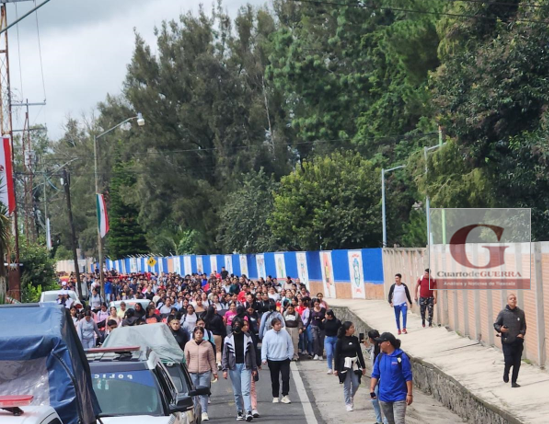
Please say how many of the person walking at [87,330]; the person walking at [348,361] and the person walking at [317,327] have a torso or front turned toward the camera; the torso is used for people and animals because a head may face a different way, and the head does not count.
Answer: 3

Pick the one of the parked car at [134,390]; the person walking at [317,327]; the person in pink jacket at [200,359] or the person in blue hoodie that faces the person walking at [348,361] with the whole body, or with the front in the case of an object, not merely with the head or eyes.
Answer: the person walking at [317,327]

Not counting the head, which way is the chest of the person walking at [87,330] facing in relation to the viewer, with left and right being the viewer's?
facing the viewer

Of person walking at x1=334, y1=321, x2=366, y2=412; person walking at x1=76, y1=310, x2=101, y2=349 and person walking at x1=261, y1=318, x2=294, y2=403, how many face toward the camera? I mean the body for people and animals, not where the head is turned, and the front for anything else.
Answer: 3

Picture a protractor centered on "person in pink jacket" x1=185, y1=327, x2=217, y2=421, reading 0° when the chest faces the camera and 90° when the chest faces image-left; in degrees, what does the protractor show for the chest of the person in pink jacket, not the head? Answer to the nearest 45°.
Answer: approximately 0°

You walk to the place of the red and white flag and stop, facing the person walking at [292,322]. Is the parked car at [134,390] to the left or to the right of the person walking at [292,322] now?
right

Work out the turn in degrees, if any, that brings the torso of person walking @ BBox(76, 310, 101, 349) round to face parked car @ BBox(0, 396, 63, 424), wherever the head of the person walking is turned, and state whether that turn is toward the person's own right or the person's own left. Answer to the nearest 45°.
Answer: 0° — they already face it

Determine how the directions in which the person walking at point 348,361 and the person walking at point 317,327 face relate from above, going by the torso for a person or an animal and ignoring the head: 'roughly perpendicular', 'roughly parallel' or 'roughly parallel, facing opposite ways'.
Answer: roughly parallel

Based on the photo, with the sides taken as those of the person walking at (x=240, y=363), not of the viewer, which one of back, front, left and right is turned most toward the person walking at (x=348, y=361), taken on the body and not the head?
left

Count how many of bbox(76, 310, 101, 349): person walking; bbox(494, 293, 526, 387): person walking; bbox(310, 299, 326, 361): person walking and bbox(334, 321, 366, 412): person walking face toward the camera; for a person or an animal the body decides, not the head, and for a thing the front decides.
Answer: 4

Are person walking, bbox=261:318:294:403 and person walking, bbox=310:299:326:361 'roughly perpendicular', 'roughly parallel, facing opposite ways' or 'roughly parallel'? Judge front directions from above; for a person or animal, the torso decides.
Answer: roughly parallel

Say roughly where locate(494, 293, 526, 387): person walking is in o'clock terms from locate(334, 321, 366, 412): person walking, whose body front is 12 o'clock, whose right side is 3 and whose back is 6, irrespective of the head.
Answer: locate(494, 293, 526, 387): person walking is roughly at 9 o'clock from locate(334, 321, 366, 412): person walking.

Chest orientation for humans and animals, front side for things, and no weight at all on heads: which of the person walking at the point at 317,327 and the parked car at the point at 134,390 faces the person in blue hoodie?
the person walking

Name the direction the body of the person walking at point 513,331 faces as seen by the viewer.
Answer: toward the camera

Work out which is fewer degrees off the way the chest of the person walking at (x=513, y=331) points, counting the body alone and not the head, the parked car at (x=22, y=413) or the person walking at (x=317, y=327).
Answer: the parked car
